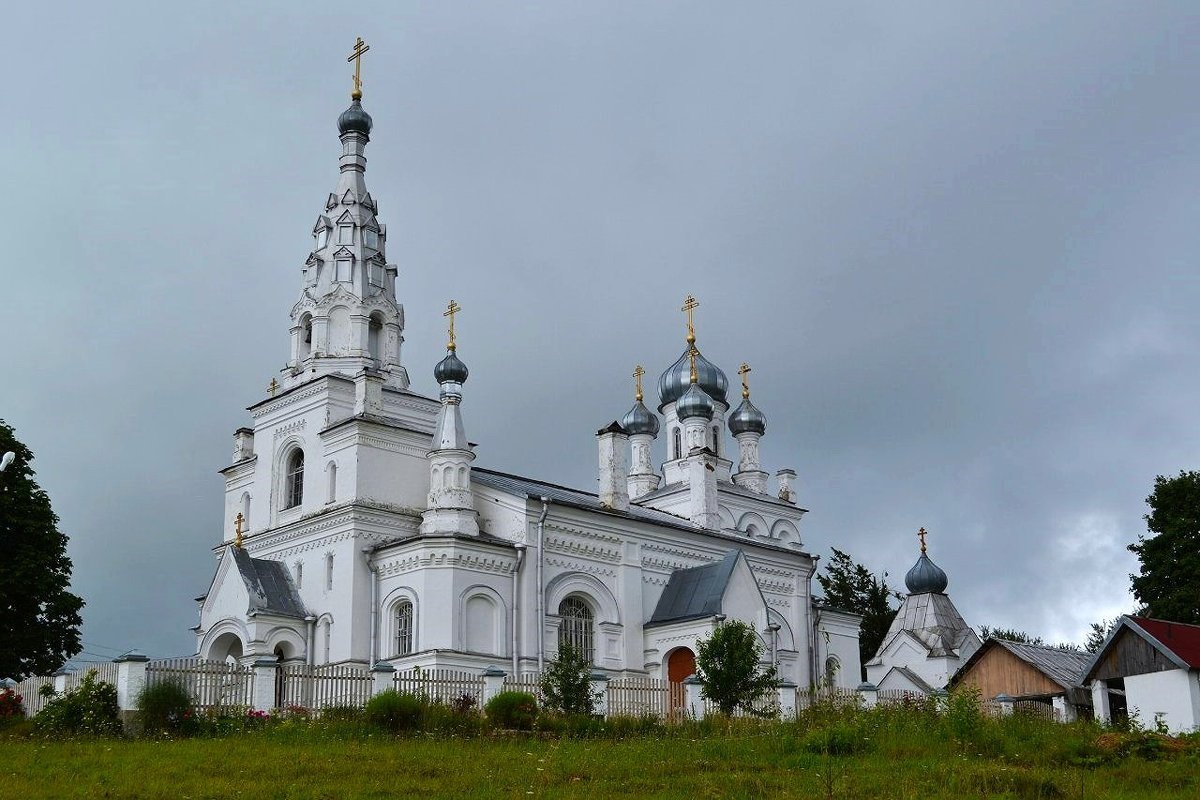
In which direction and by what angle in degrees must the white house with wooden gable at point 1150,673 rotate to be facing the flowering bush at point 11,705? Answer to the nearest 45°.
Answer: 0° — it already faces it

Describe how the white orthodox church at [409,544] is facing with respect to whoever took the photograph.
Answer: facing the viewer and to the left of the viewer

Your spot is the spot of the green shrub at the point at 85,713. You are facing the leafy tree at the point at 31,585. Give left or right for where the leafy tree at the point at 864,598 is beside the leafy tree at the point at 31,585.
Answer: right

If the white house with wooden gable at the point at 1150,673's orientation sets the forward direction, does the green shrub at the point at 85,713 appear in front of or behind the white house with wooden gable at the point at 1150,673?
in front

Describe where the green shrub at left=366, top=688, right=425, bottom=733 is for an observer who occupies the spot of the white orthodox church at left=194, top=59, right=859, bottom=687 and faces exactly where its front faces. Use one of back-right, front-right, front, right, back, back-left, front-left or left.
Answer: front-left

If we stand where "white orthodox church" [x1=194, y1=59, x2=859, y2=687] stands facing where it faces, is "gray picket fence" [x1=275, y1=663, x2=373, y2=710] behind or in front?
in front

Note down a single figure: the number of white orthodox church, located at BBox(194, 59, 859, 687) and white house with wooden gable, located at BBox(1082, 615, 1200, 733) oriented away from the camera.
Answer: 0

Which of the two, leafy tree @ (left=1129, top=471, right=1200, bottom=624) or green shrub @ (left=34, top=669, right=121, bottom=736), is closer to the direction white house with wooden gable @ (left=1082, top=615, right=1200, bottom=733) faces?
the green shrub

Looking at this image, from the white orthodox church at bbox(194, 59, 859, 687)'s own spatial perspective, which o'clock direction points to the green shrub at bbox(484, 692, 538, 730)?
The green shrub is roughly at 10 o'clock from the white orthodox church.

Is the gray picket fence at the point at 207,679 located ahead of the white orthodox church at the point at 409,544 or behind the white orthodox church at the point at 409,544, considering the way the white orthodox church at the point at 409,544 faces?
ahead

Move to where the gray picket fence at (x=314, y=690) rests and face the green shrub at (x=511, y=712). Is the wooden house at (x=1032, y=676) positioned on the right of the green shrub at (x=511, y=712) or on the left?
left
